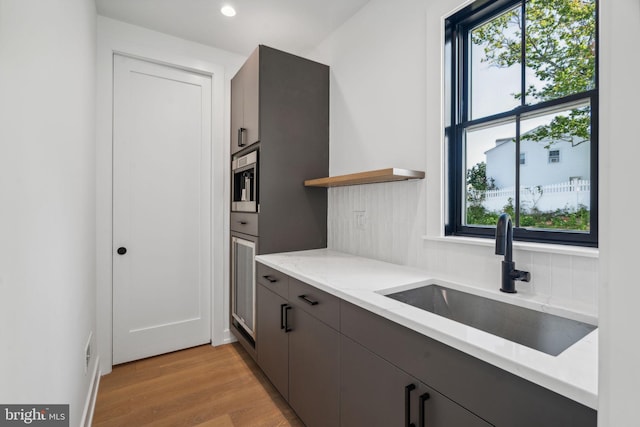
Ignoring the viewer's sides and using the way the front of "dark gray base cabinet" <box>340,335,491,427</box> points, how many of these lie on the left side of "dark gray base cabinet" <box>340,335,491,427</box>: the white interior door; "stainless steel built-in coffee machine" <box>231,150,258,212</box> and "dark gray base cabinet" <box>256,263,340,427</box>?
0

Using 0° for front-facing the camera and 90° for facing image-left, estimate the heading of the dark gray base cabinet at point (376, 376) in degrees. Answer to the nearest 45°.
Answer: approximately 45°

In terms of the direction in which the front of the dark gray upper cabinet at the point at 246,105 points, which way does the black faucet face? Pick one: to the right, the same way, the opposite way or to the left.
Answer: the same way

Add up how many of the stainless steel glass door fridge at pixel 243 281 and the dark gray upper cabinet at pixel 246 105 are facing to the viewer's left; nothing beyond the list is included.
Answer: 2

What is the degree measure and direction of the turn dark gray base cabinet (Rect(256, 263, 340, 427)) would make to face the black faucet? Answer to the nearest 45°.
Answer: approximately 90° to its left

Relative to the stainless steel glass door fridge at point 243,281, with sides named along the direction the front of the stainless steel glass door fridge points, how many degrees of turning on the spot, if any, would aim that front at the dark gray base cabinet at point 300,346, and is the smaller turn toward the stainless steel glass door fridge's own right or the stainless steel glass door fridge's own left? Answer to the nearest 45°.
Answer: approximately 90° to the stainless steel glass door fridge's own left

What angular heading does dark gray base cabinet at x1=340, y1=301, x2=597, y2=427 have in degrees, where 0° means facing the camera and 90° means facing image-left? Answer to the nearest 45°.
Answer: approximately 45°

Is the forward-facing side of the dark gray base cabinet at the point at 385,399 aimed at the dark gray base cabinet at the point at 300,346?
no

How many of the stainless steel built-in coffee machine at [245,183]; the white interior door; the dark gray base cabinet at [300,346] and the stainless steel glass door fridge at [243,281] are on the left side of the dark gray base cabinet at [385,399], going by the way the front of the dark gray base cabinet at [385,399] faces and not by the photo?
0

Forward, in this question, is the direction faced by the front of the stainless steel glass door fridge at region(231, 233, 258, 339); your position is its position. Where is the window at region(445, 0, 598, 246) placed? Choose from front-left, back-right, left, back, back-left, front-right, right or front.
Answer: back-left

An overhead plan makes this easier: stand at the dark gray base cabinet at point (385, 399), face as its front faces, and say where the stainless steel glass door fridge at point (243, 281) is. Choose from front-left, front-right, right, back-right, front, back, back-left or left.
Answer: right

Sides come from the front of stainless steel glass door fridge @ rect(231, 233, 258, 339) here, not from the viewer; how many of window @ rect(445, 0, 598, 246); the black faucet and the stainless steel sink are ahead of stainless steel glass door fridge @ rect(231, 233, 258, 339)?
0

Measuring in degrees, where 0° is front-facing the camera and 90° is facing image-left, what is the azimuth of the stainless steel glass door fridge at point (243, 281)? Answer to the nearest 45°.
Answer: approximately 90°

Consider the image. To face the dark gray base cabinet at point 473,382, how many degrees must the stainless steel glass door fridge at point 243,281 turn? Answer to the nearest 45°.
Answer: approximately 90° to its left

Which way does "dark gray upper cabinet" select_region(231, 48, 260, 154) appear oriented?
to the viewer's left

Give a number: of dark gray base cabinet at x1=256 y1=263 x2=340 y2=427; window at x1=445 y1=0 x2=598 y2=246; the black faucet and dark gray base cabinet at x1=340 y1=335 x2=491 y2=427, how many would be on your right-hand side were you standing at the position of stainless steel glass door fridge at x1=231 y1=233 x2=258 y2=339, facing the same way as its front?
0

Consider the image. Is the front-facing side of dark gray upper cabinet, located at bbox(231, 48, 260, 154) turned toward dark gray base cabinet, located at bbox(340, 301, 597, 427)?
no

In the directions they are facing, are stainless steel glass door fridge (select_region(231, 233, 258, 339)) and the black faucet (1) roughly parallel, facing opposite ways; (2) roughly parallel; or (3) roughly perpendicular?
roughly parallel

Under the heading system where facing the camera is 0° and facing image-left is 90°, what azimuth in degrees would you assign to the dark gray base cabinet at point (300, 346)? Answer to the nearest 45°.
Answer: approximately 45°

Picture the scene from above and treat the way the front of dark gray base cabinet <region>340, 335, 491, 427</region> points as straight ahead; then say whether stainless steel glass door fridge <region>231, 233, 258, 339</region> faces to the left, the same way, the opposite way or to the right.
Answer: the same way

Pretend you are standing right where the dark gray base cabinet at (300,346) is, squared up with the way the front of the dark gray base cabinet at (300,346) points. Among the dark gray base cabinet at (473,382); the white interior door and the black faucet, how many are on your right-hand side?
1
